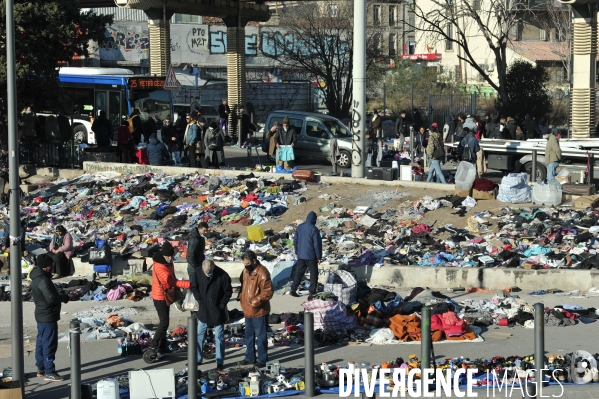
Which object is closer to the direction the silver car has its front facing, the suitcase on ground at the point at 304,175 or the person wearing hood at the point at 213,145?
the suitcase on ground

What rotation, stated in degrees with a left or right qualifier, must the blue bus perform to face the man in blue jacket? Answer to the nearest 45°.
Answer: approximately 45° to its right

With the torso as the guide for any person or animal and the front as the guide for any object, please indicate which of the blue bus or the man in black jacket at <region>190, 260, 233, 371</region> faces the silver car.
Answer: the blue bus
